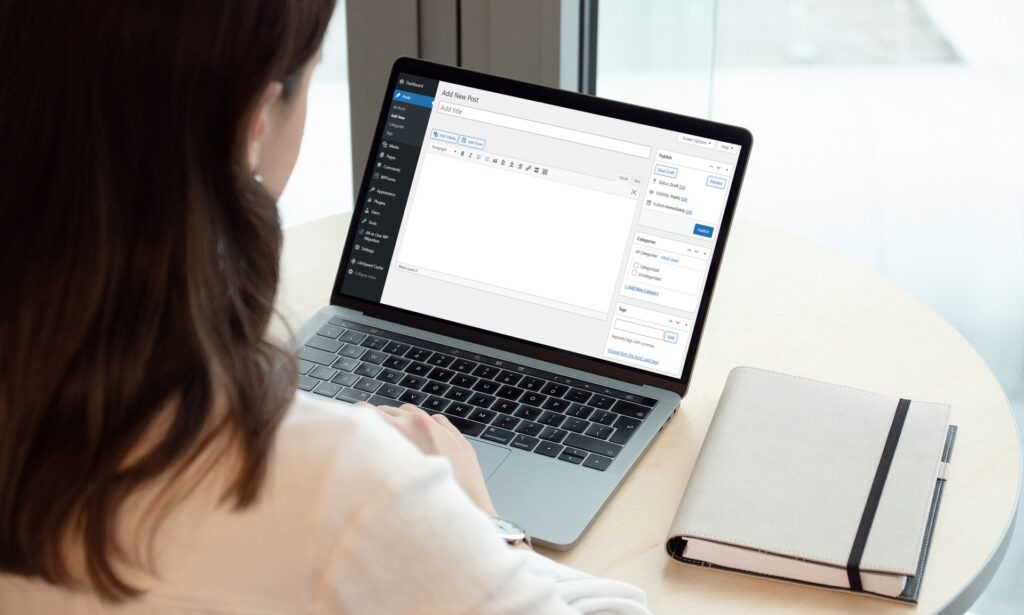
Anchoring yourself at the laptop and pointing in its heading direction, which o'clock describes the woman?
The woman is roughly at 11 o'clock from the laptop.

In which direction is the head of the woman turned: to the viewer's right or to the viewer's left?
to the viewer's right

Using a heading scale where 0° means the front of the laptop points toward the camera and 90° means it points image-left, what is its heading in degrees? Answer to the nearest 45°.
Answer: approximately 45°
